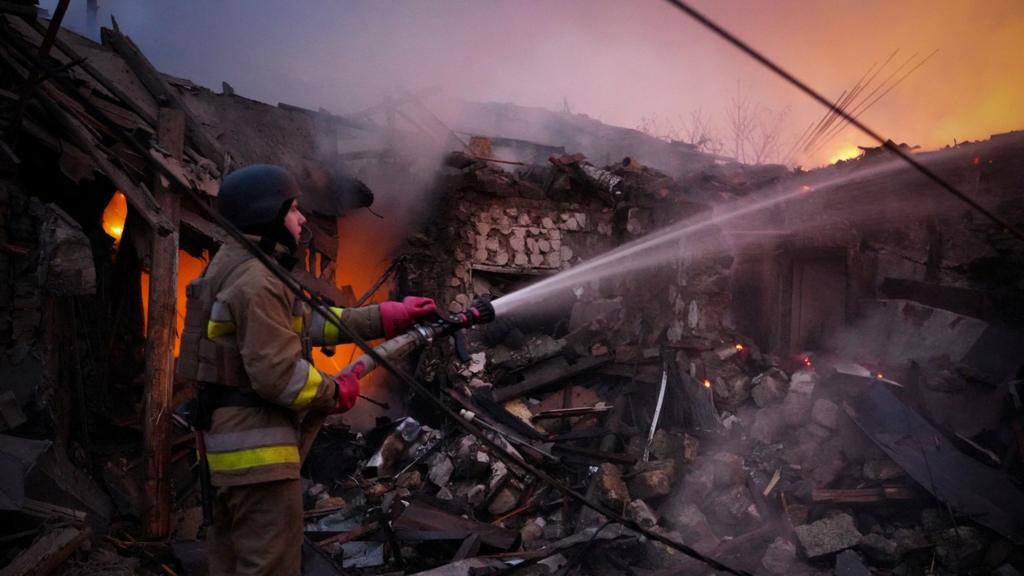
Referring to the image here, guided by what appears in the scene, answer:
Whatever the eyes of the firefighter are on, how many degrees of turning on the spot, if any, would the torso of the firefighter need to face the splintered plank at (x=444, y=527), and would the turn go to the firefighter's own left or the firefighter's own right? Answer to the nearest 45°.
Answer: approximately 45° to the firefighter's own left

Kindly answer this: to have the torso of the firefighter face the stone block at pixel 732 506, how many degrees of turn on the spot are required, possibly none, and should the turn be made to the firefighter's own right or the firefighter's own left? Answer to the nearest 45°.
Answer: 0° — they already face it

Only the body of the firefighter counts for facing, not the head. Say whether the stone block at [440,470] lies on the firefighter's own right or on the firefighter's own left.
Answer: on the firefighter's own left

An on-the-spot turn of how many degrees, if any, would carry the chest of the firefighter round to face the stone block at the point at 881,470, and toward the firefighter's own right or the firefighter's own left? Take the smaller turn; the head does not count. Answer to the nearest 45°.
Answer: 0° — they already face it

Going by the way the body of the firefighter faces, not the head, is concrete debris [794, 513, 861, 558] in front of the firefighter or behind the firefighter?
in front

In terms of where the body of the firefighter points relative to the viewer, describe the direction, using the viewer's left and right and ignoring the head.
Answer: facing to the right of the viewer

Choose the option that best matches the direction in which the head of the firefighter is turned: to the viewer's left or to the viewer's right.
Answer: to the viewer's right
